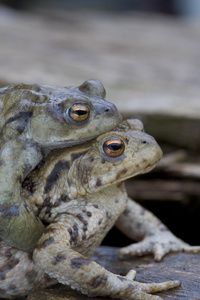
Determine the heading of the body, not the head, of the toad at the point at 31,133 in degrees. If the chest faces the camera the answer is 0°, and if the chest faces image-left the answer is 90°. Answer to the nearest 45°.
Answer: approximately 270°
